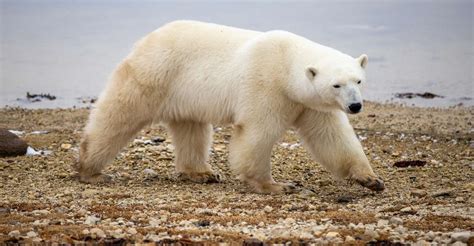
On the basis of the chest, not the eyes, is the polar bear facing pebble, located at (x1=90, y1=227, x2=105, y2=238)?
no

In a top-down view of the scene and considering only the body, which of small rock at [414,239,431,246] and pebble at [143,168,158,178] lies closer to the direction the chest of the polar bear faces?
the small rock

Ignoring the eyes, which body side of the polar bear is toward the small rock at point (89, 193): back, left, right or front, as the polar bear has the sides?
back

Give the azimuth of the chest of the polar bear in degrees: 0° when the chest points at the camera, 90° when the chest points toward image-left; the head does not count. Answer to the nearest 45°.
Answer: approximately 270°

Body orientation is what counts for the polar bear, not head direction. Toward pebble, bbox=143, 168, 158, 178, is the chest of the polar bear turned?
no

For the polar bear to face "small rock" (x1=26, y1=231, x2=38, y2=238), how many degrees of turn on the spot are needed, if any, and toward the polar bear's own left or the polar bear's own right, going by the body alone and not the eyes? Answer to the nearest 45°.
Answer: approximately 135° to the polar bear's own right

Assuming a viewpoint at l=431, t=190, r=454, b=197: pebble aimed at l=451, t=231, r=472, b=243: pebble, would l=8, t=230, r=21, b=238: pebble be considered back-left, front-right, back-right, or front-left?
front-right

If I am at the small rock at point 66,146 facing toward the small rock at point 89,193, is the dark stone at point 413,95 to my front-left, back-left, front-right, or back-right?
back-left

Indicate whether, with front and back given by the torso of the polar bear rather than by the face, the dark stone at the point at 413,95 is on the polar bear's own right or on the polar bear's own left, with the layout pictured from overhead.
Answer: on the polar bear's own left

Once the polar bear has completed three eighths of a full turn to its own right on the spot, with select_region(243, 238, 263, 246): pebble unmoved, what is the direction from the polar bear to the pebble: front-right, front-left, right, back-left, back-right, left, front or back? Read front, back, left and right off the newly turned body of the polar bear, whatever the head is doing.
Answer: front-left

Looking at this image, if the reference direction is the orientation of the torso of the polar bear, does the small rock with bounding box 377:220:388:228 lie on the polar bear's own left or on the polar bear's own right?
on the polar bear's own right

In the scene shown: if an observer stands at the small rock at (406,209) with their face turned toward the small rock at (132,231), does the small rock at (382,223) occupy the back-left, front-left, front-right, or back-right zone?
front-left

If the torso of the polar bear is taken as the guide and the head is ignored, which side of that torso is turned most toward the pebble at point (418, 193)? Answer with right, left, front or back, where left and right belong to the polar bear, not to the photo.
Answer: front

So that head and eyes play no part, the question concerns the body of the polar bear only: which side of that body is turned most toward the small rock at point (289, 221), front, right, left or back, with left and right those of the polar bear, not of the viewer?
right

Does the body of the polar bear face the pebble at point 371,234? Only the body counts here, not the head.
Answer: no

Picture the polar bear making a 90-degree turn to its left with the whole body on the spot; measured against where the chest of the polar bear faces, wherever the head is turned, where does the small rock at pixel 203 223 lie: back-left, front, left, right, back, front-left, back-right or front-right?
back
